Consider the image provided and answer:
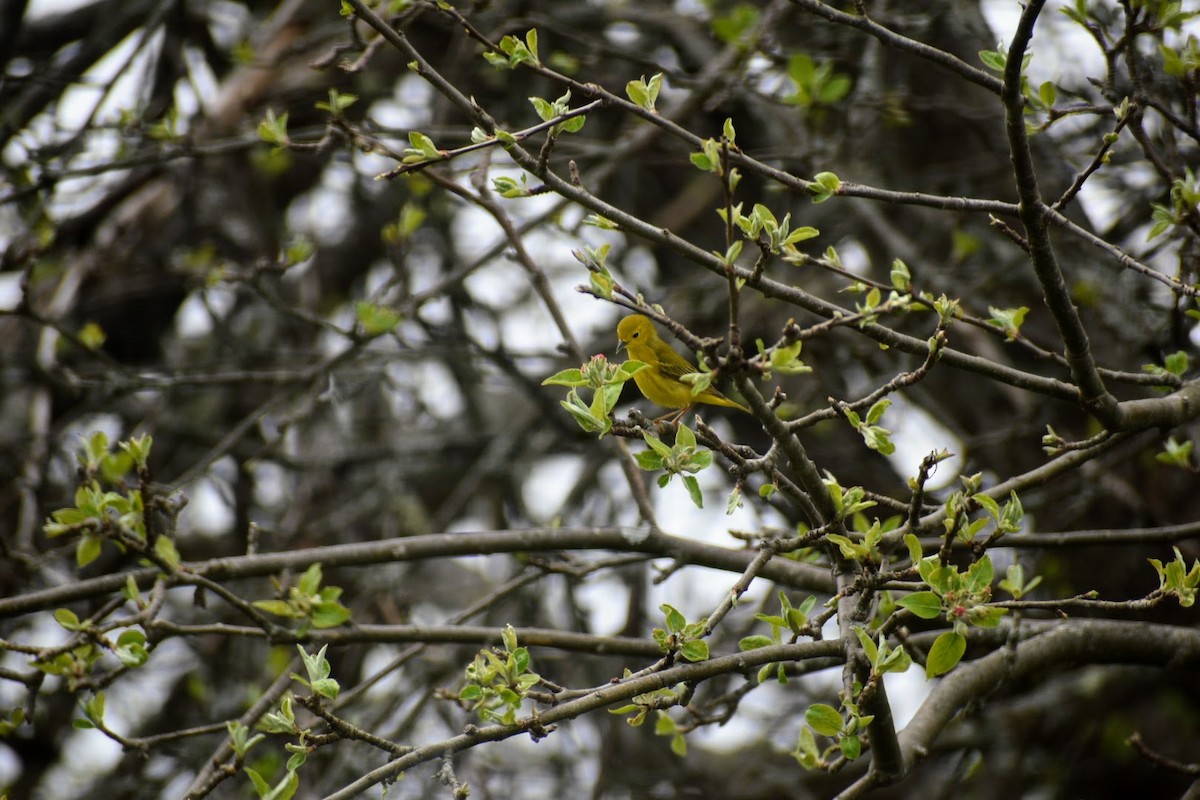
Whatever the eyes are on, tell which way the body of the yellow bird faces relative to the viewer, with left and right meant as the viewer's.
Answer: facing to the left of the viewer
